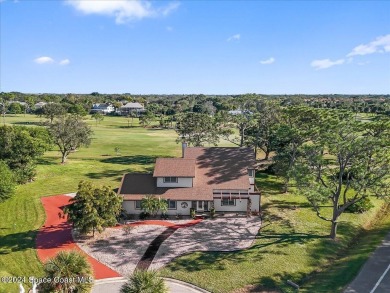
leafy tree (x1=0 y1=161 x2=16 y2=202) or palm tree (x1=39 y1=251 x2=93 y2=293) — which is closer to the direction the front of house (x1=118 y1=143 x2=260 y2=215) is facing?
the palm tree

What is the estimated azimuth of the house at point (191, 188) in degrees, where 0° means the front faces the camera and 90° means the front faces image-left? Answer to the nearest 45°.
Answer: approximately 0°

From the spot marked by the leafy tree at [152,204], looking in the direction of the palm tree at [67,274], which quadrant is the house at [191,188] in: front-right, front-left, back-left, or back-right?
back-left

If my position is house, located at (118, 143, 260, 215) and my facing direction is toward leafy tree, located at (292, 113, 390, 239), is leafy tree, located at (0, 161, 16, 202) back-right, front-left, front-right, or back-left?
back-right

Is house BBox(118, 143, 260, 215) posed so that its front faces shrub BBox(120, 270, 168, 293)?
yes

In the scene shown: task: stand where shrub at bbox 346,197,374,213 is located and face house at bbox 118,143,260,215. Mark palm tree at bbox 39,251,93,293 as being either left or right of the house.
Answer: left

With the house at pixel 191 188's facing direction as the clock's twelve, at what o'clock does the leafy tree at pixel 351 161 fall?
The leafy tree is roughly at 10 o'clock from the house.

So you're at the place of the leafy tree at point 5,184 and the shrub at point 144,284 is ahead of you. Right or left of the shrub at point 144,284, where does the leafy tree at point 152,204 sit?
left

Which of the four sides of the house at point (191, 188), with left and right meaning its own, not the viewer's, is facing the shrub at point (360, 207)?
left

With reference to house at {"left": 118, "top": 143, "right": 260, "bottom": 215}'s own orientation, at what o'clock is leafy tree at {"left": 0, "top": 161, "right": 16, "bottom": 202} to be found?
The leafy tree is roughly at 3 o'clock from the house.
